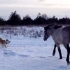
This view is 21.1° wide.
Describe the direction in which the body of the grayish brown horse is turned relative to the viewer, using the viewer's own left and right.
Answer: facing away from the viewer and to the left of the viewer
